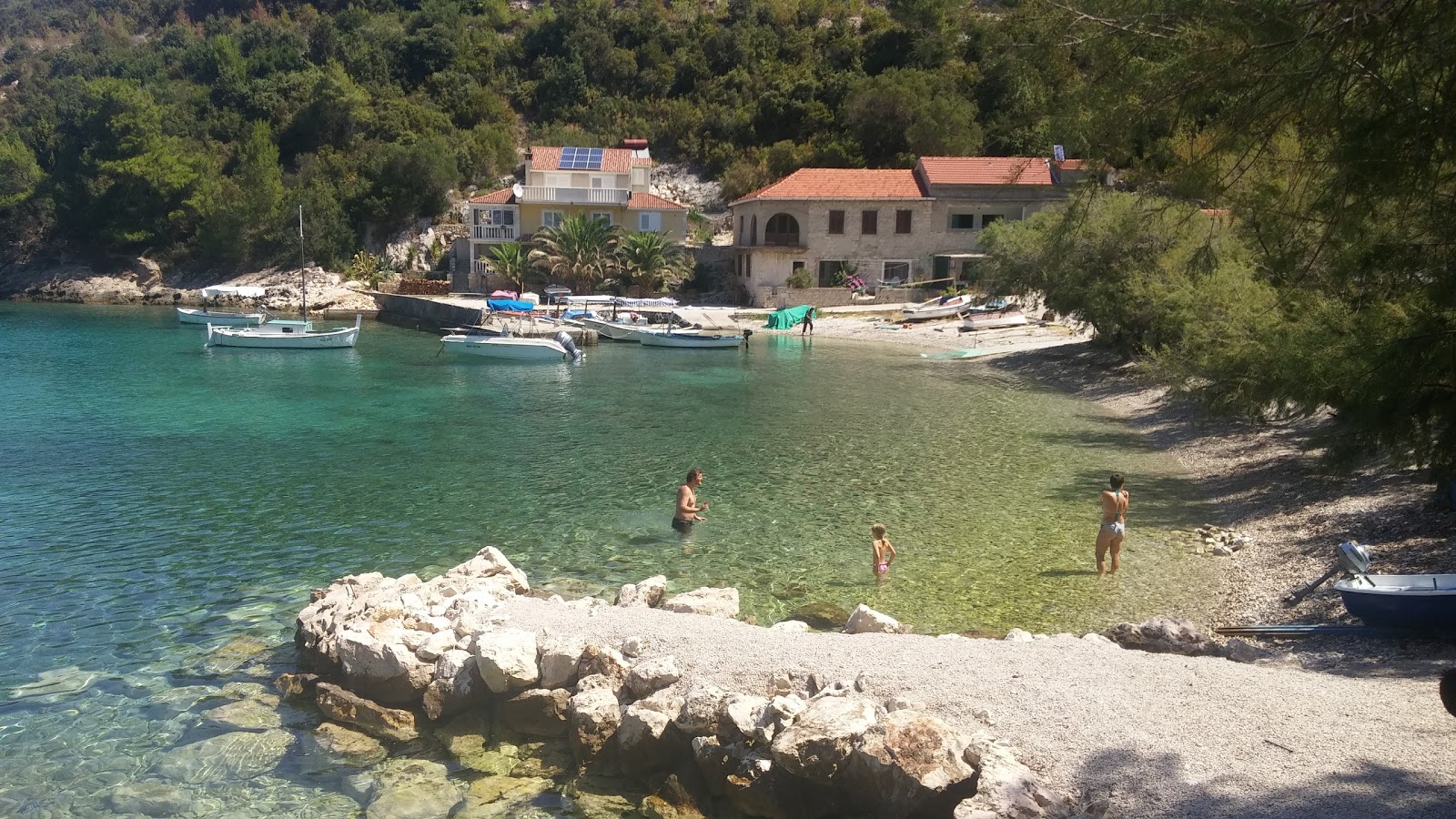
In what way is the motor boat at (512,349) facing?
to the viewer's left

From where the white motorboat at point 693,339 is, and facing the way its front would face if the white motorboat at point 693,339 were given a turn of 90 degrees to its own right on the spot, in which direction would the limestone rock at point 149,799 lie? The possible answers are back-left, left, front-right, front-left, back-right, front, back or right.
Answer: back

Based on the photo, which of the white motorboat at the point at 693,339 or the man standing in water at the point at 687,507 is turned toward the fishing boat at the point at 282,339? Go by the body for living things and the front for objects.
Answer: the white motorboat

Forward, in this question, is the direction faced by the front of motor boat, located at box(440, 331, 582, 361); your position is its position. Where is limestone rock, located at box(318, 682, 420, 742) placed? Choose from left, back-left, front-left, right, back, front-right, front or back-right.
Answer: left

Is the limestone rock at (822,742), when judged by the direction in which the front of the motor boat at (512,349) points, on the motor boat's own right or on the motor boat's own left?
on the motor boat's own left

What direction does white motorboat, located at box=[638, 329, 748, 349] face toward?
to the viewer's left

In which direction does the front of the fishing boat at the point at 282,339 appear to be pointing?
to the viewer's right

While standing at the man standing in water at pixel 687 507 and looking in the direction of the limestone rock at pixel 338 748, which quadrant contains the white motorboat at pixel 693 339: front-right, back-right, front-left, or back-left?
back-right

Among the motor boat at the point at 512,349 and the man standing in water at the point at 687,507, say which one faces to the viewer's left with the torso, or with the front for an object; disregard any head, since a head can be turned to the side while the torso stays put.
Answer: the motor boat

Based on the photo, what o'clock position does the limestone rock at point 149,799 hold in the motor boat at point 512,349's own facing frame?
The limestone rock is roughly at 9 o'clock from the motor boat.

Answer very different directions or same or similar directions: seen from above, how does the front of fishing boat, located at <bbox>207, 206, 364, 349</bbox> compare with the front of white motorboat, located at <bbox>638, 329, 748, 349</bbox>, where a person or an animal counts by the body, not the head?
very different directions

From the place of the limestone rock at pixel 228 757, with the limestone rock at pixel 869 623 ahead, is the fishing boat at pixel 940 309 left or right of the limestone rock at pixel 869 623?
left
